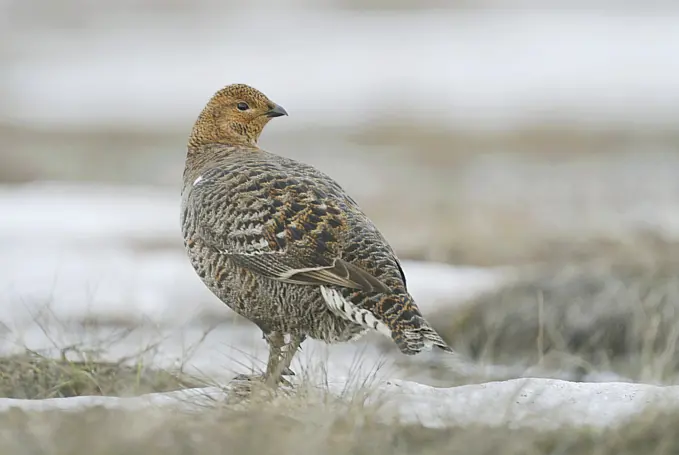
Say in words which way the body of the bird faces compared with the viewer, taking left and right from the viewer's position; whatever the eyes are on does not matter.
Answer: facing to the left of the viewer
